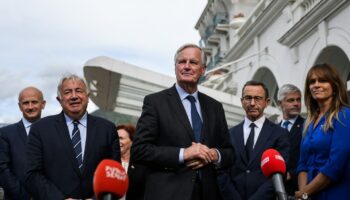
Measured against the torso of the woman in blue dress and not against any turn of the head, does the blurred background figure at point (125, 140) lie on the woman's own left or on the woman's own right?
on the woman's own right

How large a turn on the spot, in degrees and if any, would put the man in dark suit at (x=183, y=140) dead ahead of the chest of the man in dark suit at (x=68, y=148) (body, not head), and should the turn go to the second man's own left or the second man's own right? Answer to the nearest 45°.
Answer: approximately 45° to the second man's own left

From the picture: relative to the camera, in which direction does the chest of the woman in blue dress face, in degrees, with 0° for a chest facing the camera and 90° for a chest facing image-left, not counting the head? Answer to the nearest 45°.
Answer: approximately 45°

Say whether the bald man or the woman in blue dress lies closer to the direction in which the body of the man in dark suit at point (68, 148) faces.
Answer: the woman in blue dress

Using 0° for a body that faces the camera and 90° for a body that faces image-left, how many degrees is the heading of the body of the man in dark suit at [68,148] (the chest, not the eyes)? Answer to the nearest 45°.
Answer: approximately 0°

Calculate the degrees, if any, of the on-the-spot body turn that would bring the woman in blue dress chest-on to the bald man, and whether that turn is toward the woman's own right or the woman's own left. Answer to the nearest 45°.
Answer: approximately 45° to the woman's own right

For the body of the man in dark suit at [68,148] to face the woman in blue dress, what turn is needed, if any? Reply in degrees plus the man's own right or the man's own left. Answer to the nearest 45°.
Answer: approximately 90° to the man's own left

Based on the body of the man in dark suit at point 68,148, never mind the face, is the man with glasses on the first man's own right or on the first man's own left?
on the first man's own left
